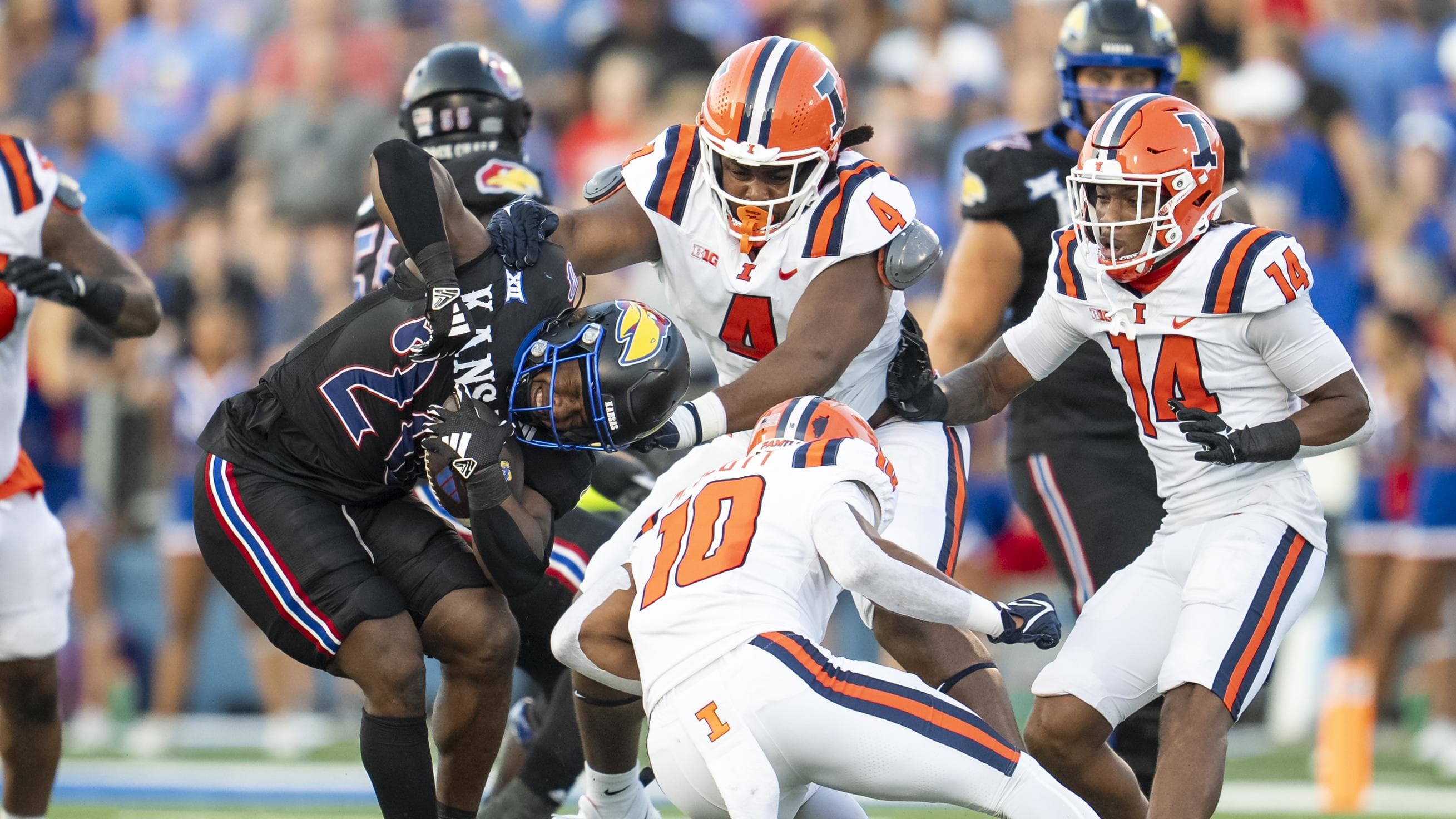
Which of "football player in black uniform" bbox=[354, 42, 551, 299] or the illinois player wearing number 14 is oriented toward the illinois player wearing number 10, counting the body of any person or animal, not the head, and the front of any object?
the illinois player wearing number 14

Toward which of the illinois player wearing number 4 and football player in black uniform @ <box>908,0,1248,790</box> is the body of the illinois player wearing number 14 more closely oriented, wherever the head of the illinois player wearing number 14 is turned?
the illinois player wearing number 4

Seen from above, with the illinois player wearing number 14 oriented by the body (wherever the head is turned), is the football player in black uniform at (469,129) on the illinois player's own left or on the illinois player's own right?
on the illinois player's own right

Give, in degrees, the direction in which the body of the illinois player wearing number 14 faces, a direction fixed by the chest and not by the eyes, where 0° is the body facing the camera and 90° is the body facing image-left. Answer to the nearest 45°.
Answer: approximately 45°

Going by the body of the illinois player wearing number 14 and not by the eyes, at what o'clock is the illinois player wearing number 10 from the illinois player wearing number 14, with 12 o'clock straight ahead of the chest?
The illinois player wearing number 10 is roughly at 12 o'clock from the illinois player wearing number 14.

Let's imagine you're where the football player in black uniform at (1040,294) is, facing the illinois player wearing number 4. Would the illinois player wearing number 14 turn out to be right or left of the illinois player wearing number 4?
left

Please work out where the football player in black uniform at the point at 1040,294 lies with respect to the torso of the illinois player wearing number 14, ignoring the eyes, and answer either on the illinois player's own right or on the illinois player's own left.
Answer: on the illinois player's own right
